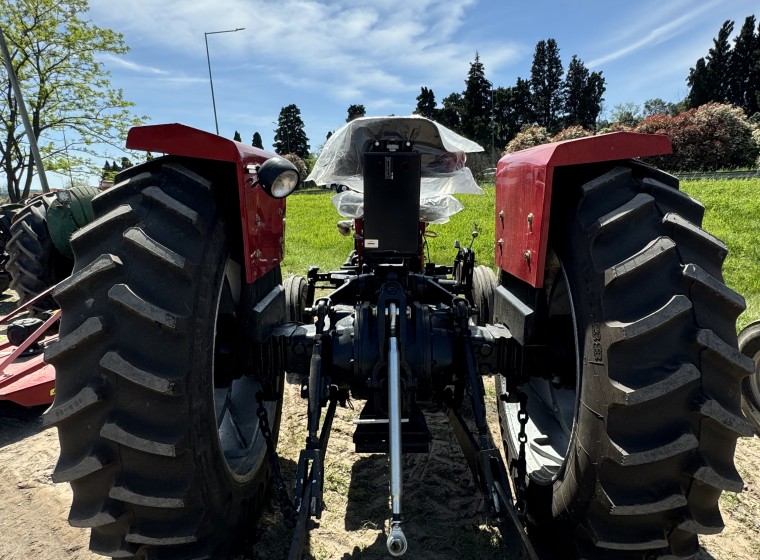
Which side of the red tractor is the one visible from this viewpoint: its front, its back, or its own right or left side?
back

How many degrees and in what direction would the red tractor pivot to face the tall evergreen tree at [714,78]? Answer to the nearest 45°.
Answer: approximately 45° to its right

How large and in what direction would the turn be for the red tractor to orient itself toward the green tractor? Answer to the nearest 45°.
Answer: approximately 45° to its left

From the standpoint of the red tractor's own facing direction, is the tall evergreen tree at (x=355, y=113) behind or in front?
in front

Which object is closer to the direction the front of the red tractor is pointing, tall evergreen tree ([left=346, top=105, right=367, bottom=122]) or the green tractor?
the tall evergreen tree

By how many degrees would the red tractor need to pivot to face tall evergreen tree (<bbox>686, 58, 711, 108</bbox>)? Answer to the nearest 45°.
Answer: approximately 45° to its right

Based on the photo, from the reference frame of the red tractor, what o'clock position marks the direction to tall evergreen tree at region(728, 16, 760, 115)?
The tall evergreen tree is roughly at 1 o'clock from the red tractor.
